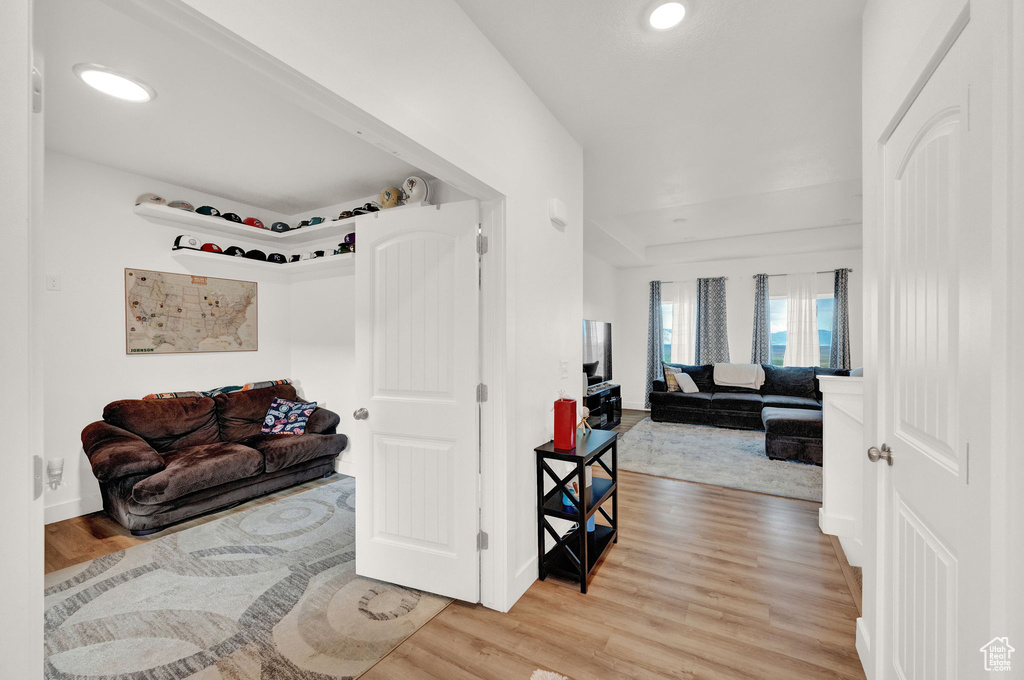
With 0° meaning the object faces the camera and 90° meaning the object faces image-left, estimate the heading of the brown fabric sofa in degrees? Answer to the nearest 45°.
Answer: approximately 315°

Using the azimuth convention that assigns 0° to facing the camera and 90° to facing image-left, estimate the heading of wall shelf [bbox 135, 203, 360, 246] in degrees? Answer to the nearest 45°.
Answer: approximately 0°

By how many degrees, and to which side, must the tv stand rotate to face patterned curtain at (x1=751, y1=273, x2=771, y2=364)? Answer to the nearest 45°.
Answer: approximately 90° to its left

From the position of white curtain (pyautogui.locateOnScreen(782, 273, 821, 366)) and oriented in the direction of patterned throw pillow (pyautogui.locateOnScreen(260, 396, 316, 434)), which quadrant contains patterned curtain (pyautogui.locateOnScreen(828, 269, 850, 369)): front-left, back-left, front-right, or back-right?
back-left

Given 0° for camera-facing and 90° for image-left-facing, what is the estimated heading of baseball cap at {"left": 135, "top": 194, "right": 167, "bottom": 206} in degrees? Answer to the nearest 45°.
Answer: approximately 315°

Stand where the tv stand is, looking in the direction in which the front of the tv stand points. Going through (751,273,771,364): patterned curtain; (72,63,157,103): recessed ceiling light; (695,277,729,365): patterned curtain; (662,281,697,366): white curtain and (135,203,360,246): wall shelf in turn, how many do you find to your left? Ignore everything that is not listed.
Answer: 3

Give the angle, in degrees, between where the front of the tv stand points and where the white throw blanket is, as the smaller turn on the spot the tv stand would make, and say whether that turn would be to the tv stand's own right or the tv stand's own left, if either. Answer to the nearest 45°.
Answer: approximately 90° to the tv stand's own left
